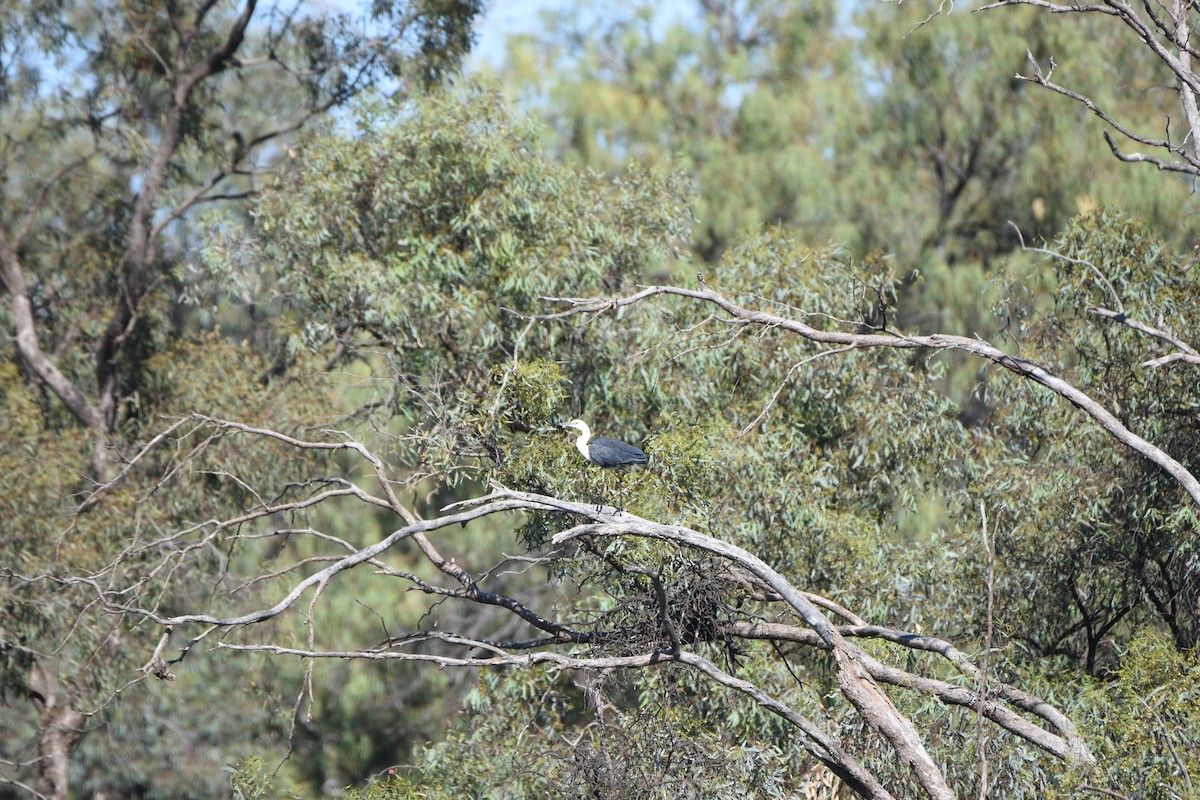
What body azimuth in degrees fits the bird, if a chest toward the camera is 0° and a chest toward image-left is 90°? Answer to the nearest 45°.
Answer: approximately 90°

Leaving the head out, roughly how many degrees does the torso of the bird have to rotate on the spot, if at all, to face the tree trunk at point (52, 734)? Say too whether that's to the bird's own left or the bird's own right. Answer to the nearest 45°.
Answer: approximately 45° to the bird's own right

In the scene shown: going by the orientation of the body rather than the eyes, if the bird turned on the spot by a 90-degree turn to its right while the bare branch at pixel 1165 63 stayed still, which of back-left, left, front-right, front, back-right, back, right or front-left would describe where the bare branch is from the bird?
right
